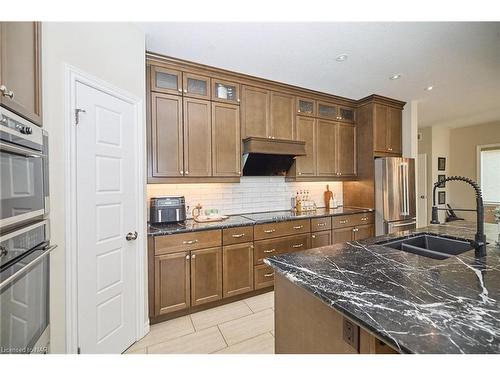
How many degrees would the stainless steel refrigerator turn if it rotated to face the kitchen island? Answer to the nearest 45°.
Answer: approximately 45° to its right

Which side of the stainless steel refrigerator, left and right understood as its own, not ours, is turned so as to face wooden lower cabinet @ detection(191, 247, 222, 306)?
right

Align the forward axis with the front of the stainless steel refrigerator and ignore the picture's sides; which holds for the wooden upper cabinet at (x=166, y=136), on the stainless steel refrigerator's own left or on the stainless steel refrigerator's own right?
on the stainless steel refrigerator's own right

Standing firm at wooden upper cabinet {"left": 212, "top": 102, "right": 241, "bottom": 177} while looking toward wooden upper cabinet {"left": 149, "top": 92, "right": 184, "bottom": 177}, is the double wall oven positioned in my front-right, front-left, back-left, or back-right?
front-left

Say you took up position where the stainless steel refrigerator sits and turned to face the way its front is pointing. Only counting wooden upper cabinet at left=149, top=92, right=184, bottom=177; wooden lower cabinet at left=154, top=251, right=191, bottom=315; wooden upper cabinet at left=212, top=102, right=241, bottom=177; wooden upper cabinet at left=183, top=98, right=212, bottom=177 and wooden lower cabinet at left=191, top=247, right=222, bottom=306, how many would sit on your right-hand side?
5

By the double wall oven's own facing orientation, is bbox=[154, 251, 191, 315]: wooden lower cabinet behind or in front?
in front

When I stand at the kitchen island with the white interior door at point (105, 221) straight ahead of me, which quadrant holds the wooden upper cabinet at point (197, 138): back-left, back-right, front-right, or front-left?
front-right

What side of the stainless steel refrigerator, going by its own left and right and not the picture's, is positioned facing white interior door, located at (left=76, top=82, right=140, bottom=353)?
right

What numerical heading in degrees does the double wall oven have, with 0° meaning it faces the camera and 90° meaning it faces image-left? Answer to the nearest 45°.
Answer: approximately 270°

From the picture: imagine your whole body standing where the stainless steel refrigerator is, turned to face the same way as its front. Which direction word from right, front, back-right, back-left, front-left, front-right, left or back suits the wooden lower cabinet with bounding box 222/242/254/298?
right

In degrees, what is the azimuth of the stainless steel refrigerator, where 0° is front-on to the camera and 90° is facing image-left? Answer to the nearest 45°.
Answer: approximately 315°

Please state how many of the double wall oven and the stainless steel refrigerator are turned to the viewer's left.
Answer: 0

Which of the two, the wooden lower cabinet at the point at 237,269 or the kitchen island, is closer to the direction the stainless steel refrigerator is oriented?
the kitchen island

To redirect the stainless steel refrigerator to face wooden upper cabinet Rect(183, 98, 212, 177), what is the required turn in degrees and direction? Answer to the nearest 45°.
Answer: approximately 90° to its right

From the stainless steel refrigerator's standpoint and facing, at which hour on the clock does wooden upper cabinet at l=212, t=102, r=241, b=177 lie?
The wooden upper cabinet is roughly at 3 o'clock from the stainless steel refrigerator.

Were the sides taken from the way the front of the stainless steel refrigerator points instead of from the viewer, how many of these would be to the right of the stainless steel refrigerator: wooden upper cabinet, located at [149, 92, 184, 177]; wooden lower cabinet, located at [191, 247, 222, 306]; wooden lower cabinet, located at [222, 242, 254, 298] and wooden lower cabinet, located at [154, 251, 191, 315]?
4
